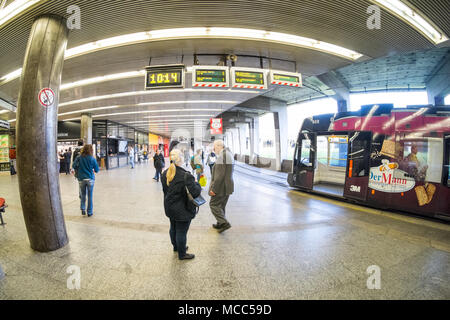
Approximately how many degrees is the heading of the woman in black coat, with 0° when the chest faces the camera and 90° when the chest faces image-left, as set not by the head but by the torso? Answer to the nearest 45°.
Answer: approximately 225°

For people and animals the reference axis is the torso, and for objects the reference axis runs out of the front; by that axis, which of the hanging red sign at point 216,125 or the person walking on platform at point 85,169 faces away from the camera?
the person walking on platform

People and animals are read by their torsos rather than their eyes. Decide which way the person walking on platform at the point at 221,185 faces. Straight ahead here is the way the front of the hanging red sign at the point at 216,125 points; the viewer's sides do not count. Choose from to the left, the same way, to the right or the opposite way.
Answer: to the right

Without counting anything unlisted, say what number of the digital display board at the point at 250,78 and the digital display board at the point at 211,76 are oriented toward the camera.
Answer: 2

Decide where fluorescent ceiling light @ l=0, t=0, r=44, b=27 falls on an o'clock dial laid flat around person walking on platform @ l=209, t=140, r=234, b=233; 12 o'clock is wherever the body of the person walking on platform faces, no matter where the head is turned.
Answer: The fluorescent ceiling light is roughly at 12 o'clock from the person walking on platform.

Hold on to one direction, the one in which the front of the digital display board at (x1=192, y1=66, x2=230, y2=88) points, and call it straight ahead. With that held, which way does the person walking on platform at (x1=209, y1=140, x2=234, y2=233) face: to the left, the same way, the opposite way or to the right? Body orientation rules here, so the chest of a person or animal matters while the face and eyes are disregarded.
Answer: to the right
